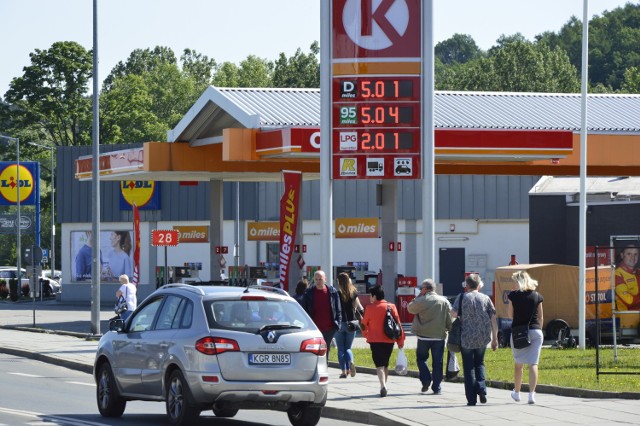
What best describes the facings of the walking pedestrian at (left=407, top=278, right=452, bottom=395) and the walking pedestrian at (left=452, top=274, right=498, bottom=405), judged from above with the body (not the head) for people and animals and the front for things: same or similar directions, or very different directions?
same or similar directions

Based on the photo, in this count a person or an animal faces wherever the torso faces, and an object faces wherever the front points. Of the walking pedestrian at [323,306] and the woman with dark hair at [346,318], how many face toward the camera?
1

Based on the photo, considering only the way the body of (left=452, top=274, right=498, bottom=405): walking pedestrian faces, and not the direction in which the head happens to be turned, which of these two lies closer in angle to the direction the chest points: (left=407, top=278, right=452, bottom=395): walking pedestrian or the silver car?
the walking pedestrian

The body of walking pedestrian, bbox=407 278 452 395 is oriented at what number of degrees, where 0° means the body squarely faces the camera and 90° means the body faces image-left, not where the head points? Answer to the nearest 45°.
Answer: approximately 180°

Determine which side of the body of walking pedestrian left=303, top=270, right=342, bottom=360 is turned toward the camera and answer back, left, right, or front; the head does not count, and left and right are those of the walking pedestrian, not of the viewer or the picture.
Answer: front

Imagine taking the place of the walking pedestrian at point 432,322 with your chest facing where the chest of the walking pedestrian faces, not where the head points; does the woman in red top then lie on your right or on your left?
on your left

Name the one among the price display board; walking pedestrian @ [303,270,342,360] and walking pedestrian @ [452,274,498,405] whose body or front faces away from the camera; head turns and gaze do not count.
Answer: walking pedestrian @ [452,274,498,405]

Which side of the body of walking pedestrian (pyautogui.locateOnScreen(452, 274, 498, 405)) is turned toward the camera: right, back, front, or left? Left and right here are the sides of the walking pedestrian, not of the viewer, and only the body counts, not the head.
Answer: back

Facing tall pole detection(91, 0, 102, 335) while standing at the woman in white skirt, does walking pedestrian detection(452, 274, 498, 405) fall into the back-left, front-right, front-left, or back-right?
front-left

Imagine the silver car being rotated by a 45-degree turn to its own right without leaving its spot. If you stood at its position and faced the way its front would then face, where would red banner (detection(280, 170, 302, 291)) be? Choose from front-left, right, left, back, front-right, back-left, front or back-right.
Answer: front

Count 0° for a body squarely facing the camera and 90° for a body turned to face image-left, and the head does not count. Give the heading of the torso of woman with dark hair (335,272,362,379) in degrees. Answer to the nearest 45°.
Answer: approximately 180°

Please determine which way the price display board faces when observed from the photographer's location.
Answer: facing the viewer

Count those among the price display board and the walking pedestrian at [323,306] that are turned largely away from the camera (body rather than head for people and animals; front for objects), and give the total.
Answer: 0

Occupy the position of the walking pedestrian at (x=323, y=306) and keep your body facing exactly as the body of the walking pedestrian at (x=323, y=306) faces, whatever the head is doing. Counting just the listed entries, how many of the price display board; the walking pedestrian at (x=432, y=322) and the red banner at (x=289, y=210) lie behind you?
2

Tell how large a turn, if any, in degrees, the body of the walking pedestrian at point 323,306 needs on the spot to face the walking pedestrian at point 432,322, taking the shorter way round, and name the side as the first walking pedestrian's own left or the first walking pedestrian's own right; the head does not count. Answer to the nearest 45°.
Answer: approximately 45° to the first walking pedestrian's own left

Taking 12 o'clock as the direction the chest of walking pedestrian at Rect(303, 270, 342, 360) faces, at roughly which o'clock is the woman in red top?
The woman in red top is roughly at 11 o'clock from the walking pedestrian.
